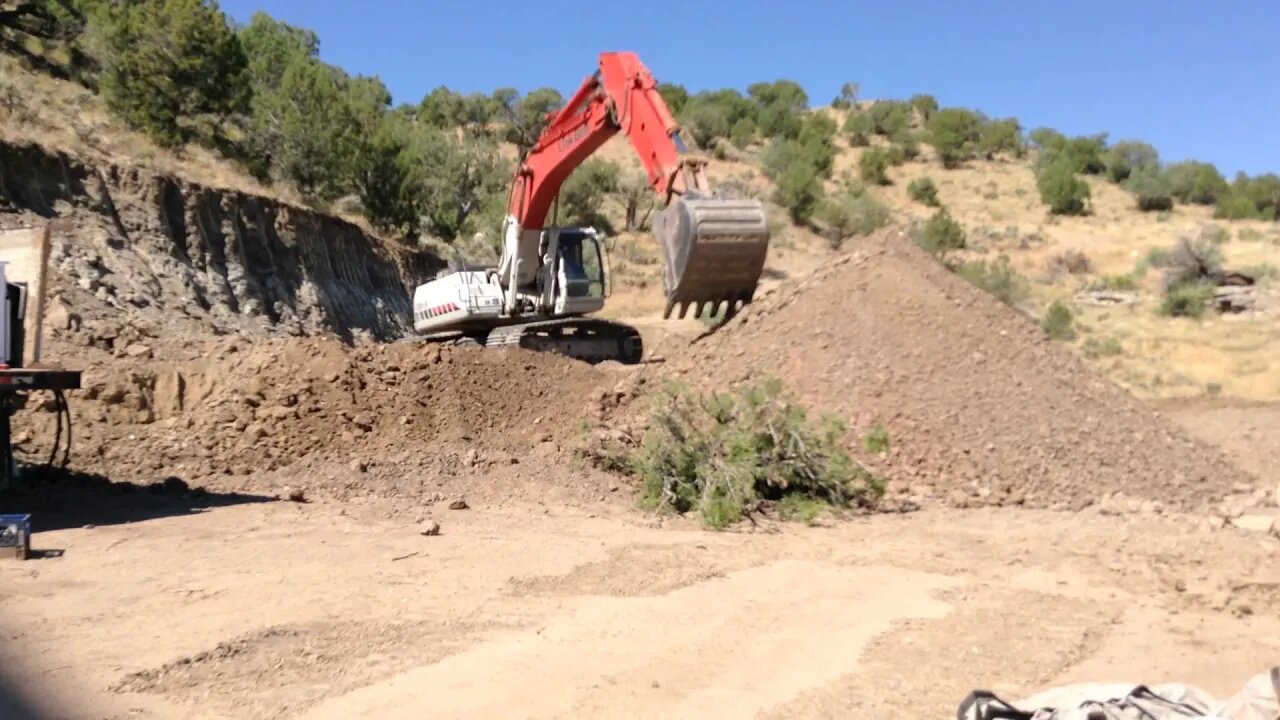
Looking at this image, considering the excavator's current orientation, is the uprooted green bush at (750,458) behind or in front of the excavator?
in front

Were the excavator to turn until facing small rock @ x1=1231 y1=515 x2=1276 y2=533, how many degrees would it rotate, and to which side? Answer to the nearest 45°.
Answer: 0° — it already faces it

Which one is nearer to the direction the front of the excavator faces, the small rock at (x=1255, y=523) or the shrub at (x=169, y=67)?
the small rock

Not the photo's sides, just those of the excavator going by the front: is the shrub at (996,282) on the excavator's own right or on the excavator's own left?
on the excavator's own left

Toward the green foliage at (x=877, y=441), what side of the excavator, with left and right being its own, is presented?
front

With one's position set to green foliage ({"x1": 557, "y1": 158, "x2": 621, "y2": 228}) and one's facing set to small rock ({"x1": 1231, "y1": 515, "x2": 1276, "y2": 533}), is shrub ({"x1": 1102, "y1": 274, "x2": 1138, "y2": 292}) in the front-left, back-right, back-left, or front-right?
front-left

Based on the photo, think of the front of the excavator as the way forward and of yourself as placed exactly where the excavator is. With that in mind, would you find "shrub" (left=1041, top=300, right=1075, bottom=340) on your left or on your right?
on your left

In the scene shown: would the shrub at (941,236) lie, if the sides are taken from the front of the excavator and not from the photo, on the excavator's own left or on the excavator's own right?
on the excavator's own left

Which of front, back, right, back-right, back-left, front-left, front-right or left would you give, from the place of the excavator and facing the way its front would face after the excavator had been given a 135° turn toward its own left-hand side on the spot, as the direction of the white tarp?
back

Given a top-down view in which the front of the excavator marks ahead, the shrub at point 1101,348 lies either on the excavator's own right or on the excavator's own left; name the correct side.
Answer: on the excavator's own left

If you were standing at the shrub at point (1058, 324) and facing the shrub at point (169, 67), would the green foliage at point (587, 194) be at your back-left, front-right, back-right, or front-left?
front-right

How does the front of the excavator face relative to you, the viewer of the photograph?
facing the viewer and to the right of the viewer

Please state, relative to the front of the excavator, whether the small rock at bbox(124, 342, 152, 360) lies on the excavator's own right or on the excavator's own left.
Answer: on the excavator's own right

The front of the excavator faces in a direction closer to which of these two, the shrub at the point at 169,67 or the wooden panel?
the wooden panel

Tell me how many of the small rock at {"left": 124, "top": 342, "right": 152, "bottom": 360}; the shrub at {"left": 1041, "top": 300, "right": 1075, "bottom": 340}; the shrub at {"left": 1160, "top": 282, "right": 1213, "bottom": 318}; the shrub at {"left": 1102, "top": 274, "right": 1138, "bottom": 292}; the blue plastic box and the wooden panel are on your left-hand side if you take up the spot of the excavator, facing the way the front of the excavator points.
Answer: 3

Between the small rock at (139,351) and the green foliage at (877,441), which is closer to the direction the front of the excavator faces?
the green foliage

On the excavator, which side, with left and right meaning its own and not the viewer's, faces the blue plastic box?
right
